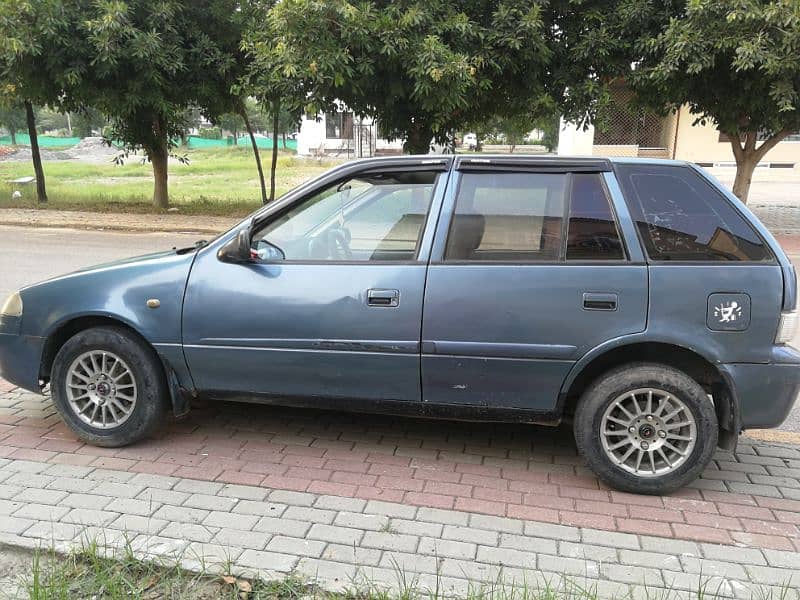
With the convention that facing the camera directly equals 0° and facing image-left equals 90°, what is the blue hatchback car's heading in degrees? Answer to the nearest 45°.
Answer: approximately 90°

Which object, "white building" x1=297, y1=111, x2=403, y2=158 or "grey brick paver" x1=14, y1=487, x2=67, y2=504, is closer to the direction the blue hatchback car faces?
the grey brick paver

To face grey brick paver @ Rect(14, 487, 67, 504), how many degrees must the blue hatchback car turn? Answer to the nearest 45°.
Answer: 0° — it already faces it

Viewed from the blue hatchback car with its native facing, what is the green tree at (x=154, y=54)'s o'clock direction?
The green tree is roughly at 2 o'clock from the blue hatchback car.

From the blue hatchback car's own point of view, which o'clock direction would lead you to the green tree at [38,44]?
The green tree is roughly at 2 o'clock from the blue hatchback car.

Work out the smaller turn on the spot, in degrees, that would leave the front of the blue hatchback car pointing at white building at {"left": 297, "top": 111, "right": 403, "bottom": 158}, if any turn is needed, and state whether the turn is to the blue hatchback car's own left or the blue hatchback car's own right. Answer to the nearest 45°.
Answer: approximately 90° to the blue hatchback car's own right

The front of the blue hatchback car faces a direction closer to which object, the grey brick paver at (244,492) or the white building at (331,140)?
the grey brick paver
